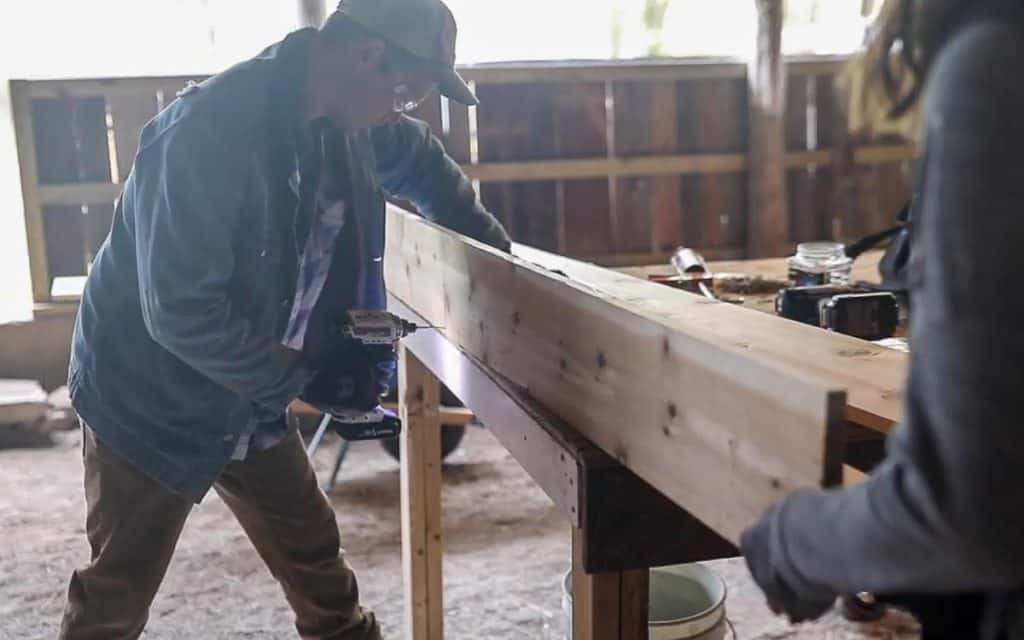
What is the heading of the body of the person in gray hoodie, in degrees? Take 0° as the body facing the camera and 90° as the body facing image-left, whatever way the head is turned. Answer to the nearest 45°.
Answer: approximately 90°

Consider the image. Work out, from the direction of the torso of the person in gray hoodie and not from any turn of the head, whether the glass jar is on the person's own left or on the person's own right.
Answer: on the person's own right

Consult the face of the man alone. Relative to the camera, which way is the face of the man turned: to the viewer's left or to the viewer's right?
to the viewer's right

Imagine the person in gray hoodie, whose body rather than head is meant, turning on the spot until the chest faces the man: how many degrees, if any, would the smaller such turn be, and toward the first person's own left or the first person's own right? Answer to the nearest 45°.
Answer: approximately 45° to the first person's own right
